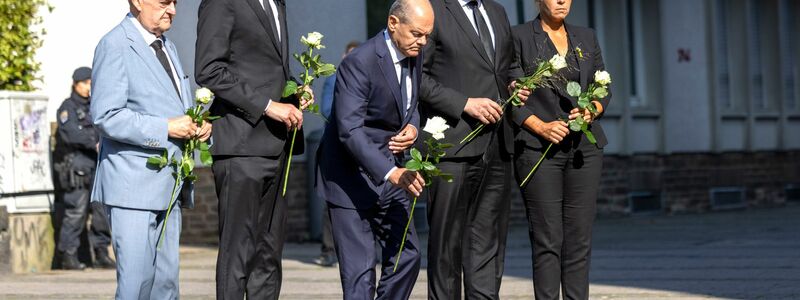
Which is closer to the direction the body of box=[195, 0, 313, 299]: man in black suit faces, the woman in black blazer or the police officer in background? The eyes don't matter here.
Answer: the woman in black blazer

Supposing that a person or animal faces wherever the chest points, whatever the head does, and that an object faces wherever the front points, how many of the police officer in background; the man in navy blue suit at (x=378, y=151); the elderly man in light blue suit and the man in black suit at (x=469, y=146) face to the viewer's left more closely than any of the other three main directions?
0

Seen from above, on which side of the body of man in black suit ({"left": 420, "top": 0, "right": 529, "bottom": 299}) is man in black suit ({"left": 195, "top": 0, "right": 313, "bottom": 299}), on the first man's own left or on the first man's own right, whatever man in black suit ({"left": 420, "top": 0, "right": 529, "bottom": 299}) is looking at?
on the first man's own right

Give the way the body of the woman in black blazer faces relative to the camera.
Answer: toward the camera

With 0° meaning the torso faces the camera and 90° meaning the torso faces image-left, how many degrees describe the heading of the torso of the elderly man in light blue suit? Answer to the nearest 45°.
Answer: approximately 315°

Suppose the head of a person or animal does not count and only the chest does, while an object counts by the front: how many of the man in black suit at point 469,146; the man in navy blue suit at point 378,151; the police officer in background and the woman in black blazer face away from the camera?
0

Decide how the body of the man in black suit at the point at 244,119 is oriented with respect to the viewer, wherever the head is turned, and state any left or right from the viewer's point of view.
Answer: facing the viewer and to the right of the viewer

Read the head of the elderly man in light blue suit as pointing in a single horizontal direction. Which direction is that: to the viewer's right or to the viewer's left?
to the viewer's right

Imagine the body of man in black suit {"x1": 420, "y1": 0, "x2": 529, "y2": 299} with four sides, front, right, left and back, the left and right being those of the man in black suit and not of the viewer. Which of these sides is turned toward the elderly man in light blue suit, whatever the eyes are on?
right

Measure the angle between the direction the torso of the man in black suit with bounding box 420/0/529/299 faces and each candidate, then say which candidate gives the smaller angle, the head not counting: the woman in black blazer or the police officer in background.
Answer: the woman in black blazer

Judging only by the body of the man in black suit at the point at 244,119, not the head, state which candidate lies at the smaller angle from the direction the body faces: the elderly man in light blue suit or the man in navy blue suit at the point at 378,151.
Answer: the man in navy blue suit
